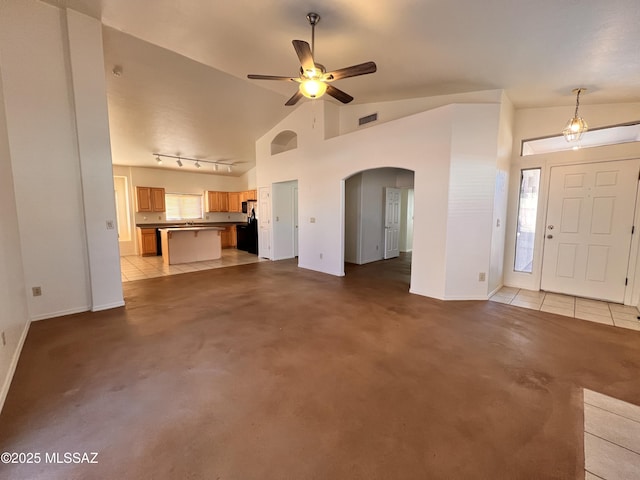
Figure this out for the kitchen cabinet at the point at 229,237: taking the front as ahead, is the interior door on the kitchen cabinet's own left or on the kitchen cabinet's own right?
on the kitchen cabinet's own left

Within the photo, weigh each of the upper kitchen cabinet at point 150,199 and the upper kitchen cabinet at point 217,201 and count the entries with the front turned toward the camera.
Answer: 2

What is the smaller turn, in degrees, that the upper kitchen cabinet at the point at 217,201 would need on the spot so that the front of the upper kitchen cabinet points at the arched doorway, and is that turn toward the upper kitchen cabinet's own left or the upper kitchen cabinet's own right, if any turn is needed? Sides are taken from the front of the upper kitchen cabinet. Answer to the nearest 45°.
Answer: approximately 45° to the upper kitchen cabinet's own left

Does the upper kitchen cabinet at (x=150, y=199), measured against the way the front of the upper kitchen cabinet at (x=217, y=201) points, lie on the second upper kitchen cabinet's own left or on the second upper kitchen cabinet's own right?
on the second upper kitchen cabinet's own right

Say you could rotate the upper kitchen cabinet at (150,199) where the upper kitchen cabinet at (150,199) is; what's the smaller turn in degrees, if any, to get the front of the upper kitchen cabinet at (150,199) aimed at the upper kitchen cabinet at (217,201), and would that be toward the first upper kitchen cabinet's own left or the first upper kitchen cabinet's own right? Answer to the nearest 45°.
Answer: approximately 90° to the first upper kitchen cabinet's own left

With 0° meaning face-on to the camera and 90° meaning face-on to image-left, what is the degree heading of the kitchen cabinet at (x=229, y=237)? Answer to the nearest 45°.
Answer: approximately 45°

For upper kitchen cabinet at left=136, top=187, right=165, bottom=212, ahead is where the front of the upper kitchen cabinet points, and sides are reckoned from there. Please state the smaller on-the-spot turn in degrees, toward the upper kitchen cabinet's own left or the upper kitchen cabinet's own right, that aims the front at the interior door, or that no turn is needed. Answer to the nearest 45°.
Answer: approximately 45° to the upper kitchen cabinet's own left

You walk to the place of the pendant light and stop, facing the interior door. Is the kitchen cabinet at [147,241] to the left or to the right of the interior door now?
left

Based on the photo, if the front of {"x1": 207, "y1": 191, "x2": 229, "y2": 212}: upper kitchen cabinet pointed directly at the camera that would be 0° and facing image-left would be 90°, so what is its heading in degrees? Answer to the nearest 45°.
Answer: approximately 0°

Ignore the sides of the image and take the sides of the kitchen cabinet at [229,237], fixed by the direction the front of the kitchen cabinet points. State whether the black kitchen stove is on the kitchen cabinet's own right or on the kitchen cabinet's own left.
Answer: on the kitchen cabinet's own left

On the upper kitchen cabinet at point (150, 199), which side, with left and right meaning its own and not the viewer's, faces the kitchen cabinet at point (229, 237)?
left
